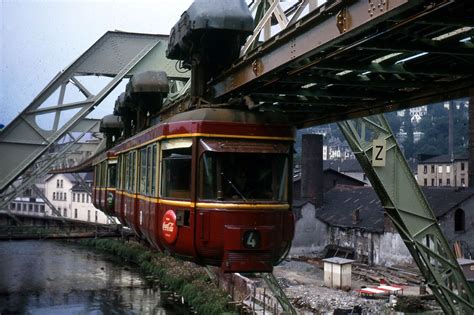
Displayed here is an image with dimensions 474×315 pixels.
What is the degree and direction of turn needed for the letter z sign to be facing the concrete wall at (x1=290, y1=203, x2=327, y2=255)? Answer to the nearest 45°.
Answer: approximately 180°

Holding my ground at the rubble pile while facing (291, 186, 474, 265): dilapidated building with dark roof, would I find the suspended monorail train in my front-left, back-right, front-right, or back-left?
back-left

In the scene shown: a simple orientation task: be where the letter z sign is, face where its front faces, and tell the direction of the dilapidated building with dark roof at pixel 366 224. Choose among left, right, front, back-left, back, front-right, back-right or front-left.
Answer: back

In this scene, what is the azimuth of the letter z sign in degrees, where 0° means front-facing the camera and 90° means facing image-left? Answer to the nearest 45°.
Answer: approximately 0°

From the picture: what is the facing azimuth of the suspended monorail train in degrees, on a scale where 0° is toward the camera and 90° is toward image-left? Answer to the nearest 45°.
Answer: approximately 315°

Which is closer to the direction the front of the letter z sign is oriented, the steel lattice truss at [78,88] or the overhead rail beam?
the overhead rail beam

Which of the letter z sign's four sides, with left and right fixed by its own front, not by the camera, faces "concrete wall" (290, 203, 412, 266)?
back
